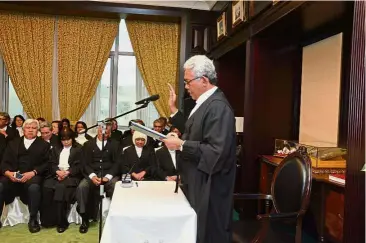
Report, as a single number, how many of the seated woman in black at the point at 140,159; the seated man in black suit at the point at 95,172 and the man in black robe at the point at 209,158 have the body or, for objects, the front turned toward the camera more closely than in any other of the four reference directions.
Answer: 2

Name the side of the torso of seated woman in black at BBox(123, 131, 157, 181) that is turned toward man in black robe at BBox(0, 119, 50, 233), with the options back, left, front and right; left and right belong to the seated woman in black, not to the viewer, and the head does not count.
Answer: right

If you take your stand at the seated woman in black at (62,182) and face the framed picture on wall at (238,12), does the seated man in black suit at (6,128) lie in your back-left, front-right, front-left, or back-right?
back-left

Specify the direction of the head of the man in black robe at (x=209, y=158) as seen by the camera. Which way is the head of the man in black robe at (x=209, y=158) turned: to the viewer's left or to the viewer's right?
to the viewer's left

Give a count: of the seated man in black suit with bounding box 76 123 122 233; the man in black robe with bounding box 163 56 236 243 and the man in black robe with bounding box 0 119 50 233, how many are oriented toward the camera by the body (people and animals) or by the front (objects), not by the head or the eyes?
2

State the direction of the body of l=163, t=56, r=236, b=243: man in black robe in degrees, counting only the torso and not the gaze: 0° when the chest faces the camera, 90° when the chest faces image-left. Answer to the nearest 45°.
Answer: approximately 90°

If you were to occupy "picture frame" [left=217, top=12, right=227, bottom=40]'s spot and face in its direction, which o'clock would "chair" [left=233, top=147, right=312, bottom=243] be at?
The chair is roughly at 10 o'clock from the picture frame.

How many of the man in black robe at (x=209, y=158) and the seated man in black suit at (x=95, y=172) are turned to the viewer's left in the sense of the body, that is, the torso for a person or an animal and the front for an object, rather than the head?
1
